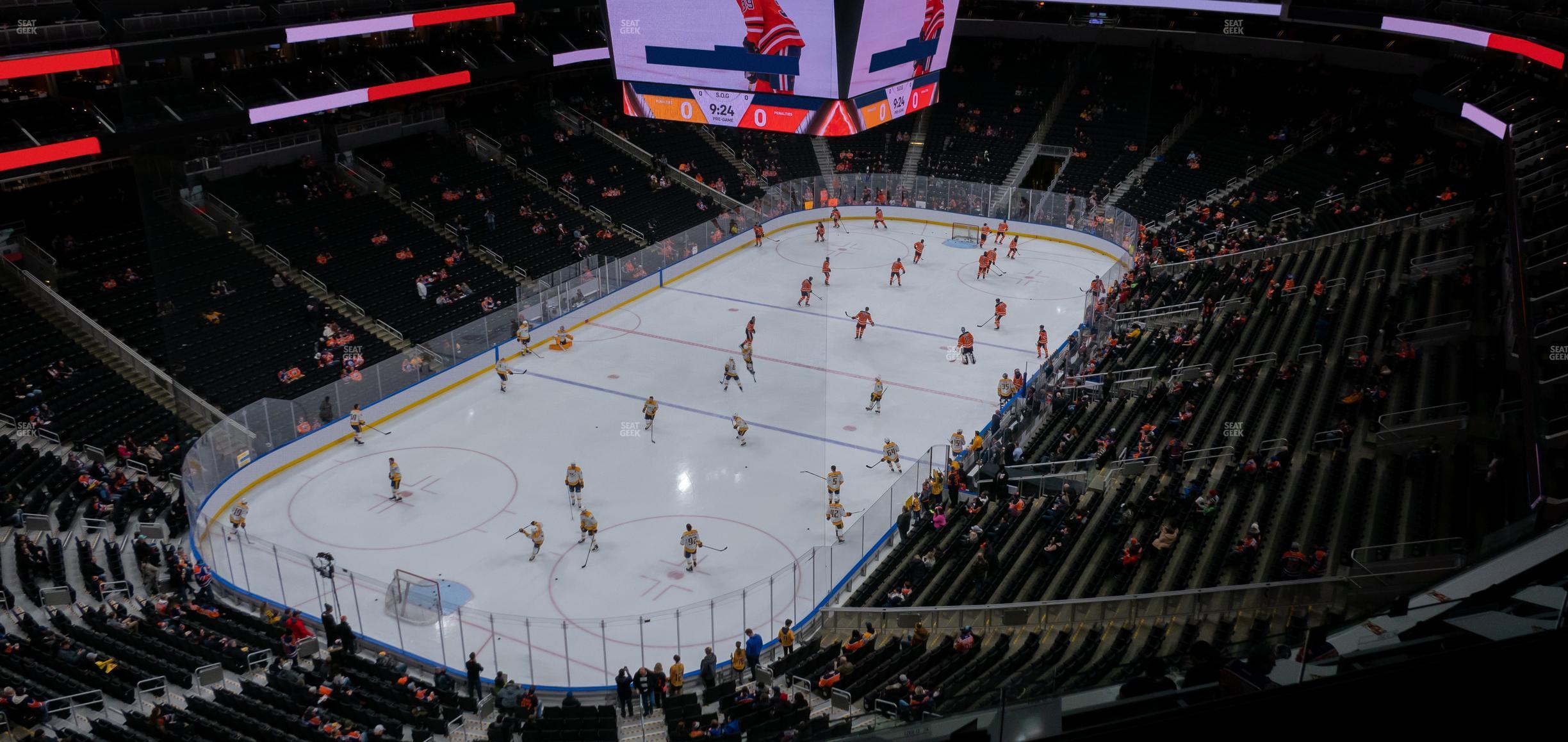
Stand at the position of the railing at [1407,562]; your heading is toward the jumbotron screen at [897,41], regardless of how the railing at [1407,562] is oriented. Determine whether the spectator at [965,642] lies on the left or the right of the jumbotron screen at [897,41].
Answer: left

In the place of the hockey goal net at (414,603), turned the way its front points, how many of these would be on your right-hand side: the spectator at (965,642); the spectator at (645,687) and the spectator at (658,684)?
3

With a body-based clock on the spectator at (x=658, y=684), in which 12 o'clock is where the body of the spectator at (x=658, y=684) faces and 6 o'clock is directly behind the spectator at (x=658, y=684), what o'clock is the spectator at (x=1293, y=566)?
the spectator at (x=1293, y=566) is roughly at 3 o'clock from the spectator at (x=658, y=684).

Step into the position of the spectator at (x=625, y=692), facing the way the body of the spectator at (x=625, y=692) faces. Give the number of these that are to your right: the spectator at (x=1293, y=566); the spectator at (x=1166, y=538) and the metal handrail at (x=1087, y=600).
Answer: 3

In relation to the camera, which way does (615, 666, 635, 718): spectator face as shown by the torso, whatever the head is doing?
away from the camera

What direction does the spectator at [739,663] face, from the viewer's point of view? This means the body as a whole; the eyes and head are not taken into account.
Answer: away from the camera

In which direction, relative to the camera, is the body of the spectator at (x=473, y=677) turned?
away from the camera

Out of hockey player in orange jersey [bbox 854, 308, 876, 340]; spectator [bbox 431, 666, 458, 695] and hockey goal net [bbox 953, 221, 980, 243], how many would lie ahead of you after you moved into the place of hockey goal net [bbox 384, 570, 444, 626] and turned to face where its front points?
2

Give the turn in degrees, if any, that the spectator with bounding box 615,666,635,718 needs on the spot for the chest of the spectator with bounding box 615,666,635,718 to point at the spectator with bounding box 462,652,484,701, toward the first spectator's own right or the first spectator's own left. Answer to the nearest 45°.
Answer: approximately 90° to the first spectator's own left

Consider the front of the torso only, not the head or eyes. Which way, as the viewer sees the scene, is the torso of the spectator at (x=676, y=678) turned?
away from the camera

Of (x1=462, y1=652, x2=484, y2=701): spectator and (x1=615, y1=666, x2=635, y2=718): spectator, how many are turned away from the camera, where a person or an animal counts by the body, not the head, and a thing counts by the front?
2
